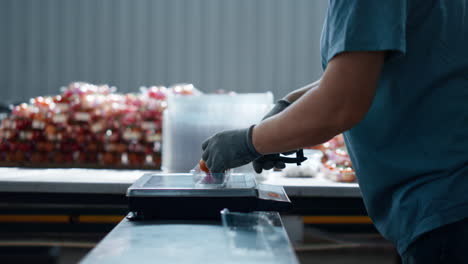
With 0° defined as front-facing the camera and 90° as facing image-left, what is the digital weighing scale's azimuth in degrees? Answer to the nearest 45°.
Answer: approximately 270°

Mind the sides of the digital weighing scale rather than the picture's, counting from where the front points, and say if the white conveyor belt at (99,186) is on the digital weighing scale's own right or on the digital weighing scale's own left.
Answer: on the digital weighing scale's own left
